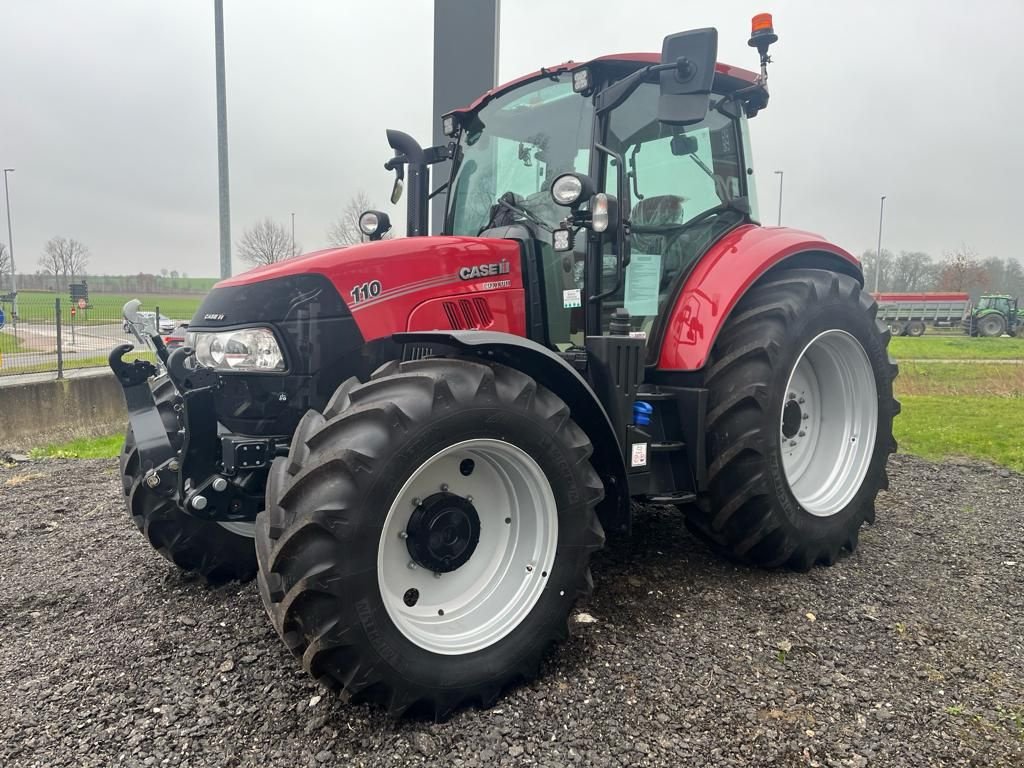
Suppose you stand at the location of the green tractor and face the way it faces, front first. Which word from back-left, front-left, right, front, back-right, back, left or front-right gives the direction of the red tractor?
right

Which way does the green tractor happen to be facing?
to the viewer's right

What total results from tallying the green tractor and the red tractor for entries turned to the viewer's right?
1

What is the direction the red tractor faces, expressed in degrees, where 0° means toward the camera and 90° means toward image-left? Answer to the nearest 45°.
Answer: approximately 45°

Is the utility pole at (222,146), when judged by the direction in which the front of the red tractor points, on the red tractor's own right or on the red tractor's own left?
on the red tractor's own right

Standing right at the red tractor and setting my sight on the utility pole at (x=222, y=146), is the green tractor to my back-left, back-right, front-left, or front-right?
front-right

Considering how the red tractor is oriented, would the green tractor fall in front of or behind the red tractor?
behind

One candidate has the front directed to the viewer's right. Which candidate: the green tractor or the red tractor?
the green tractor

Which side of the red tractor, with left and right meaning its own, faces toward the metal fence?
right

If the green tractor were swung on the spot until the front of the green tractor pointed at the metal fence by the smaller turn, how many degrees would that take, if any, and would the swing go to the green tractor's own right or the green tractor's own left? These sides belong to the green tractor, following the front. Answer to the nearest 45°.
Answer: approximately 90° to the green tractor's own right
